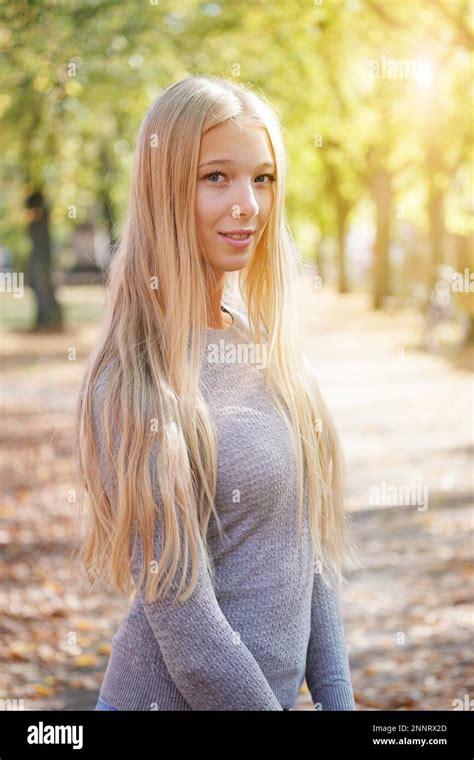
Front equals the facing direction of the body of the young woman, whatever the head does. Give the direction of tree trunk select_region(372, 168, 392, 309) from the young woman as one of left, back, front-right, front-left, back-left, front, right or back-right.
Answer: back-left

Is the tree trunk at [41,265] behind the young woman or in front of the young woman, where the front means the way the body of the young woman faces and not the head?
behind
